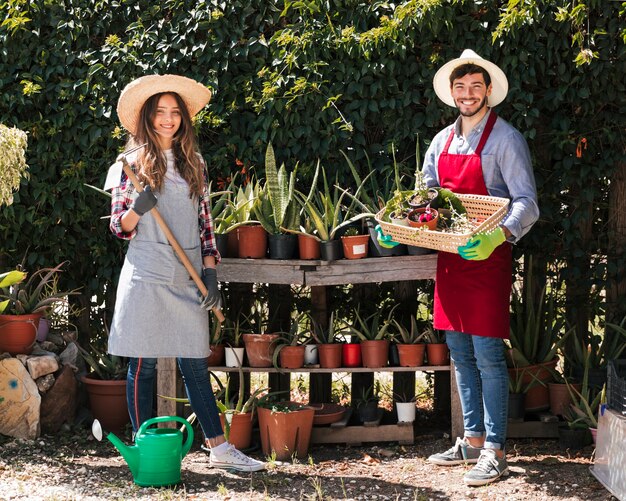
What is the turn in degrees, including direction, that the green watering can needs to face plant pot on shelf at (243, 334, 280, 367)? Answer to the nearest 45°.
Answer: approximately 135° to its right

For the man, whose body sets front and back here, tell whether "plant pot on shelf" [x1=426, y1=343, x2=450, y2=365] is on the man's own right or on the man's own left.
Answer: on the man's own right

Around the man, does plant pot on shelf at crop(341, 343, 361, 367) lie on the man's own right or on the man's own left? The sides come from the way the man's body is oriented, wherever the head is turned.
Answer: on the man's own right

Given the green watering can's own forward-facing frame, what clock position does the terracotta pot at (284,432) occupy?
The terracotta pot is roughly at 5 o'clock from the green watering can.

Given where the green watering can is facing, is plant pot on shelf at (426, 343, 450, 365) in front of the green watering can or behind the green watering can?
behind

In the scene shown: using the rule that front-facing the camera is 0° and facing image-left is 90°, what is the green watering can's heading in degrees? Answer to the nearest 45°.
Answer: approximately 90°

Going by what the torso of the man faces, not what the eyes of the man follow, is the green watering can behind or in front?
in front

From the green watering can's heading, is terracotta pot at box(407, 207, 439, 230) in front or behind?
behind

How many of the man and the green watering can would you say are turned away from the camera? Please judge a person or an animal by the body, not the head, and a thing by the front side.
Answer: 0

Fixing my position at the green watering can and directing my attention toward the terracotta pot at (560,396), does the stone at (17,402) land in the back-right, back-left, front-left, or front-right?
back-left
